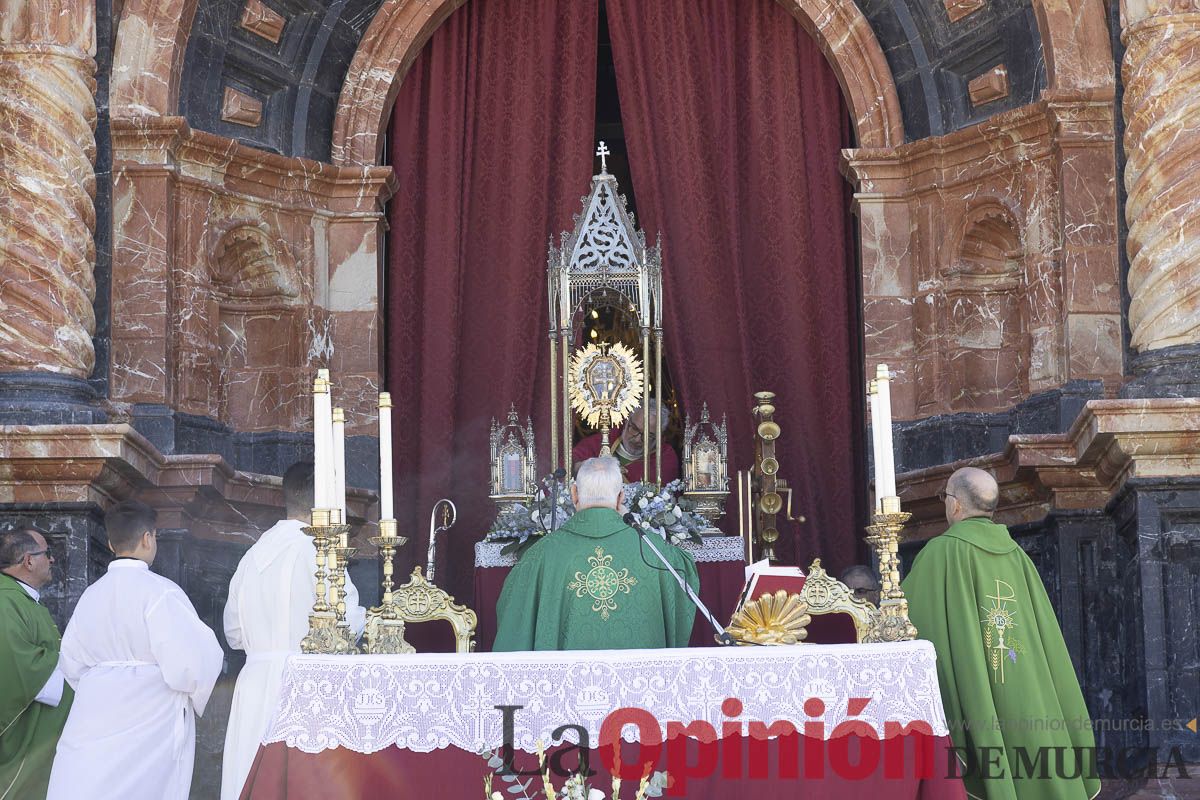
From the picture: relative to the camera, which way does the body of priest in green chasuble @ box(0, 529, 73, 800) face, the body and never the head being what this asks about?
to the viewer's right

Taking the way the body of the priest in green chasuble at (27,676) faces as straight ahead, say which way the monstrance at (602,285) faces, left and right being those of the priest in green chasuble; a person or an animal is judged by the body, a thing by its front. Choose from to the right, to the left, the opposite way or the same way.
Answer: to the right

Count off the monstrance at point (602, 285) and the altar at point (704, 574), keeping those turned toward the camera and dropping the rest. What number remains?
2

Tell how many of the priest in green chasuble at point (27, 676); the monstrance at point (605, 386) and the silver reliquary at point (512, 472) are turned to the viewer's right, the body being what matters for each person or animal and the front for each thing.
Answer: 1

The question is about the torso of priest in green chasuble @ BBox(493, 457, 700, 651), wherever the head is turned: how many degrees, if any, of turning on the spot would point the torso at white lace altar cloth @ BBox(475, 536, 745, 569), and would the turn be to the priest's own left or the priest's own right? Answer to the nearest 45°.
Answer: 0° — they already face it

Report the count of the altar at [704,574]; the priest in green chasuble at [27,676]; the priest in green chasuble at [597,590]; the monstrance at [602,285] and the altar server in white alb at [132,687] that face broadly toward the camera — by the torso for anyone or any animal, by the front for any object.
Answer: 2

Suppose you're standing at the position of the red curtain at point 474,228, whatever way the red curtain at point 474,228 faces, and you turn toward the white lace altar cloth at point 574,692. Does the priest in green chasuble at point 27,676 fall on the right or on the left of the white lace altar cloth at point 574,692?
right

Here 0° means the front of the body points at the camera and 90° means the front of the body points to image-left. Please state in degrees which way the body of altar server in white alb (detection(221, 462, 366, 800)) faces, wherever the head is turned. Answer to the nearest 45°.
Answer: approximately 225°

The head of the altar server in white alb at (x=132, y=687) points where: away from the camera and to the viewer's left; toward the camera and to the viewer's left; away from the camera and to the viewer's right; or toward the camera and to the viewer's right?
away from the camera and to the viewer's right

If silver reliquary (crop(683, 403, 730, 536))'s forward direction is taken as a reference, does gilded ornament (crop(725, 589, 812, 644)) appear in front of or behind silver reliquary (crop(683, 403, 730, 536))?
in front

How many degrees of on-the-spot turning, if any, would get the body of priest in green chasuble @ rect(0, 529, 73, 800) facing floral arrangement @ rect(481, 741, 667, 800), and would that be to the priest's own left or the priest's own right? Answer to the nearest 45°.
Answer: approximately 45° to the priest's own right

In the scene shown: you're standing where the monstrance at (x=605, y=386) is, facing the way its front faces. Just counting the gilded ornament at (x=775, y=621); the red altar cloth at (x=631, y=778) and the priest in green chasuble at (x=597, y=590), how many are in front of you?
3

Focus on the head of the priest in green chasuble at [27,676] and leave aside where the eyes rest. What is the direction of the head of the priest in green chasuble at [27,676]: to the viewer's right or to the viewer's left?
to the viewer's right

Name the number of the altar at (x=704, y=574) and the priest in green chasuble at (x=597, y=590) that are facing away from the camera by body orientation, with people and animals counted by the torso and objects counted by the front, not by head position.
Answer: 1

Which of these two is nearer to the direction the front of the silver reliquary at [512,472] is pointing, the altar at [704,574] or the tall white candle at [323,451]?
the tall white candle

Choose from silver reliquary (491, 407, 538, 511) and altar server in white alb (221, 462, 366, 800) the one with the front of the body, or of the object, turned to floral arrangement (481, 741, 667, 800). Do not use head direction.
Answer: the silver reliquary

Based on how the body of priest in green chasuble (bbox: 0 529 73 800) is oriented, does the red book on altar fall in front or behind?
in front
